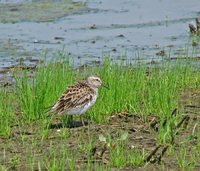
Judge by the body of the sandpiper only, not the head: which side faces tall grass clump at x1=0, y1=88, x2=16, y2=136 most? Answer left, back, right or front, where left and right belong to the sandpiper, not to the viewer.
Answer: back

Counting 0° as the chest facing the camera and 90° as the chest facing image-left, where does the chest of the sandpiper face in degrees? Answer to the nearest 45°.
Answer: approximately 270°

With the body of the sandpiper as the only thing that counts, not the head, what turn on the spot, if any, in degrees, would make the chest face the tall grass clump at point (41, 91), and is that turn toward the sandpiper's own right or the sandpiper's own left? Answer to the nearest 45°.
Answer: approximately 135° to the sandpiper's own left
